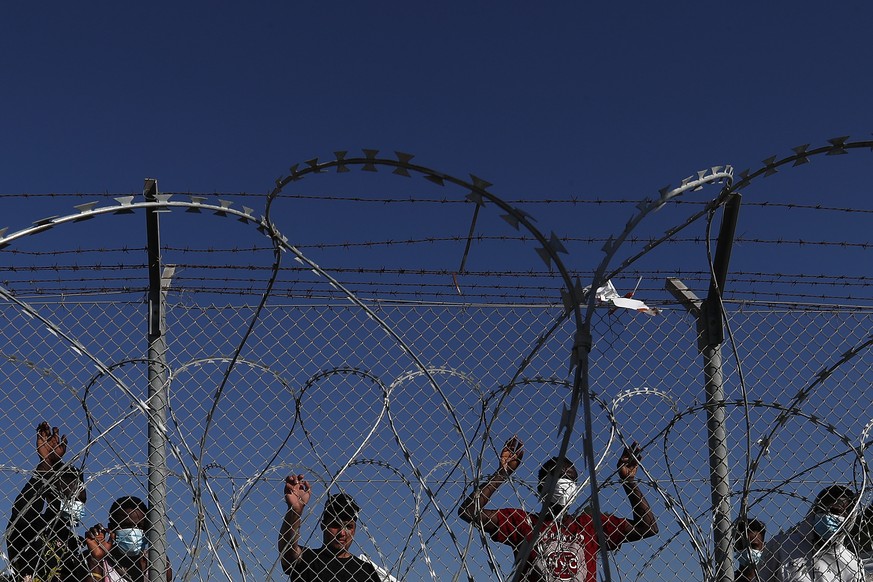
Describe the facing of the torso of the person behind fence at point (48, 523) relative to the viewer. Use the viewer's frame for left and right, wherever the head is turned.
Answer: facing the viewer and to the right of the viewer

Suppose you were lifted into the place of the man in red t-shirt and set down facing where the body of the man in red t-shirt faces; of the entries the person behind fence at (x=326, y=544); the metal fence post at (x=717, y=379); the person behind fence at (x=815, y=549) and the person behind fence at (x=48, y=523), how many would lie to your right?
2

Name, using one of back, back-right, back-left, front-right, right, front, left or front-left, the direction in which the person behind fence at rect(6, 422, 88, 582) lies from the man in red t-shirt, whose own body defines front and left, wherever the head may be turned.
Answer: right

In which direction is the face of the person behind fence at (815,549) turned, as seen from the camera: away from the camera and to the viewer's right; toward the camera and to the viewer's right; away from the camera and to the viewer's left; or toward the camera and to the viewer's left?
toward the camera and to the viewer's left

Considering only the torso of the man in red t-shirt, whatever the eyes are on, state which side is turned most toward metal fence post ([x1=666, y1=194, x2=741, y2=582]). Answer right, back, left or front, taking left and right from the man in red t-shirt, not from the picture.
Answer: left

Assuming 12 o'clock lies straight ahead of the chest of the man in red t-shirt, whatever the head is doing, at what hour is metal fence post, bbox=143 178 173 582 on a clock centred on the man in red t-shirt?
The metal fence post is roughly at 2 o'clock from the man in red t-shirt.

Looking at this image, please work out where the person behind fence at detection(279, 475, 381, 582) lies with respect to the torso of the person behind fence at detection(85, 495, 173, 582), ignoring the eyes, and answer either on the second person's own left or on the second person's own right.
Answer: on the second person's own left

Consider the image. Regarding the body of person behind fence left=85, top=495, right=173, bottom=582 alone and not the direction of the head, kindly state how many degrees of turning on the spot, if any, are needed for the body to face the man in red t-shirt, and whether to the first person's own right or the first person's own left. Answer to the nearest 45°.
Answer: approximately 45° to the first person's own left

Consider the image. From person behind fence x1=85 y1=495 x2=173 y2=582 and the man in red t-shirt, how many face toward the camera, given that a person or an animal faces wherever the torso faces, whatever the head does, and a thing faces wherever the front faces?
2

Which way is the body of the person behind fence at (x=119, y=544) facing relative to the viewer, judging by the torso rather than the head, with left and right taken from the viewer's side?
facing the viewer

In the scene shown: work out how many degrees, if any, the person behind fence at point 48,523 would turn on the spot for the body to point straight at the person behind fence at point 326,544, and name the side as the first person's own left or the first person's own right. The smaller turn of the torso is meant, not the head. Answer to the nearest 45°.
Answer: approximately 45° to the first person's own left
